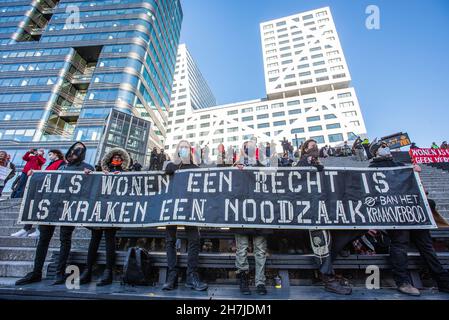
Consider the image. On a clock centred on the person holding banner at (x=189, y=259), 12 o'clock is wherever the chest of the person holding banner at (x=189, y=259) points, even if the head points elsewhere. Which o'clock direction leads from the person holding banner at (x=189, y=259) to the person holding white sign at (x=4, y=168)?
the person holding white sign at (x=4, y=168) is roughly at 4 o'clock from the person holding banner at (x=189, y=259).

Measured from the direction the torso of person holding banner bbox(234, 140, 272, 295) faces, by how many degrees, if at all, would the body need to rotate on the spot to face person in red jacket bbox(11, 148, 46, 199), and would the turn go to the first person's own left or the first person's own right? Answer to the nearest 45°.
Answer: approximately 90° to the first person's own right

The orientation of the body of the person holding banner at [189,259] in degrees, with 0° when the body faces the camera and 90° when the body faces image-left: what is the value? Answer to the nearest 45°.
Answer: approximately 0°

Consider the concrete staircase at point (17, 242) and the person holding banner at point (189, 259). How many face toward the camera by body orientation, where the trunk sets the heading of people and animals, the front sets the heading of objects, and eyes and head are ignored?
2
